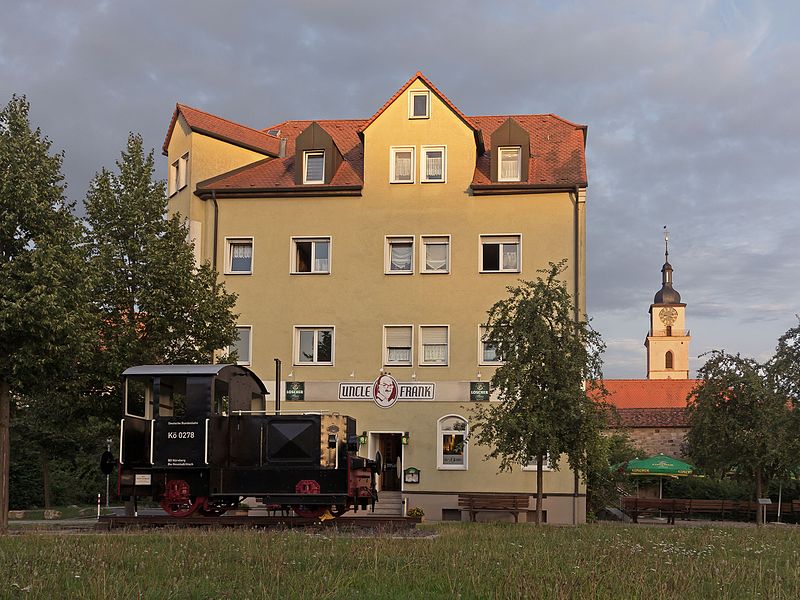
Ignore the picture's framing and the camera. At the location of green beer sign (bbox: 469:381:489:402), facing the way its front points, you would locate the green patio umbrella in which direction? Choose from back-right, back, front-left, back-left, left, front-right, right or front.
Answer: back-left

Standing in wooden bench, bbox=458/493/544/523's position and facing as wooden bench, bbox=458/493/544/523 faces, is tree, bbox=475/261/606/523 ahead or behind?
behind

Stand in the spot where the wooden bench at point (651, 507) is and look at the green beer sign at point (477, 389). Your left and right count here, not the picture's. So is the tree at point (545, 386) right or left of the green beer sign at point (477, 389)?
left

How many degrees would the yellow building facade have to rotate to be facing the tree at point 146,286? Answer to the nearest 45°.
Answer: approximately 45° to its right

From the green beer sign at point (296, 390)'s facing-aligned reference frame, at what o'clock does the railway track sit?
The railway track is roughly at 12 o'clock from the green beer sign.

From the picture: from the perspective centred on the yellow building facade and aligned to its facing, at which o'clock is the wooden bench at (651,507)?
The wooden bench is roughly at 9 o'clock from the yellow building facade.
